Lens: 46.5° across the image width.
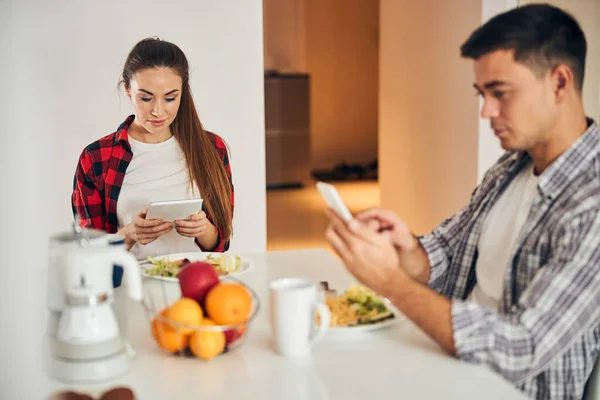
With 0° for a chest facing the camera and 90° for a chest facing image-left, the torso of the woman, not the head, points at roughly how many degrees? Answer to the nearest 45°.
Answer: approximately 0°

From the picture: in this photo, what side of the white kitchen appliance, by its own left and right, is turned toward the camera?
left

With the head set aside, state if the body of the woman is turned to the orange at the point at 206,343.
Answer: yes

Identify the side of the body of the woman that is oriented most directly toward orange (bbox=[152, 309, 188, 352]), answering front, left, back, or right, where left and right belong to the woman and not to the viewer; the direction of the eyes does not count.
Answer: front

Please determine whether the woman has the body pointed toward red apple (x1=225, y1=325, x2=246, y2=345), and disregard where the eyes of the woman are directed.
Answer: yes

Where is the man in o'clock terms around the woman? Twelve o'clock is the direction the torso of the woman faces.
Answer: The man is roughly at 11 o'clock from the woman.

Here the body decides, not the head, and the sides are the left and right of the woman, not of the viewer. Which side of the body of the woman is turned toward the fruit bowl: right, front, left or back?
front

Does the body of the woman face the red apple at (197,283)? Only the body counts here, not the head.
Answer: yes
